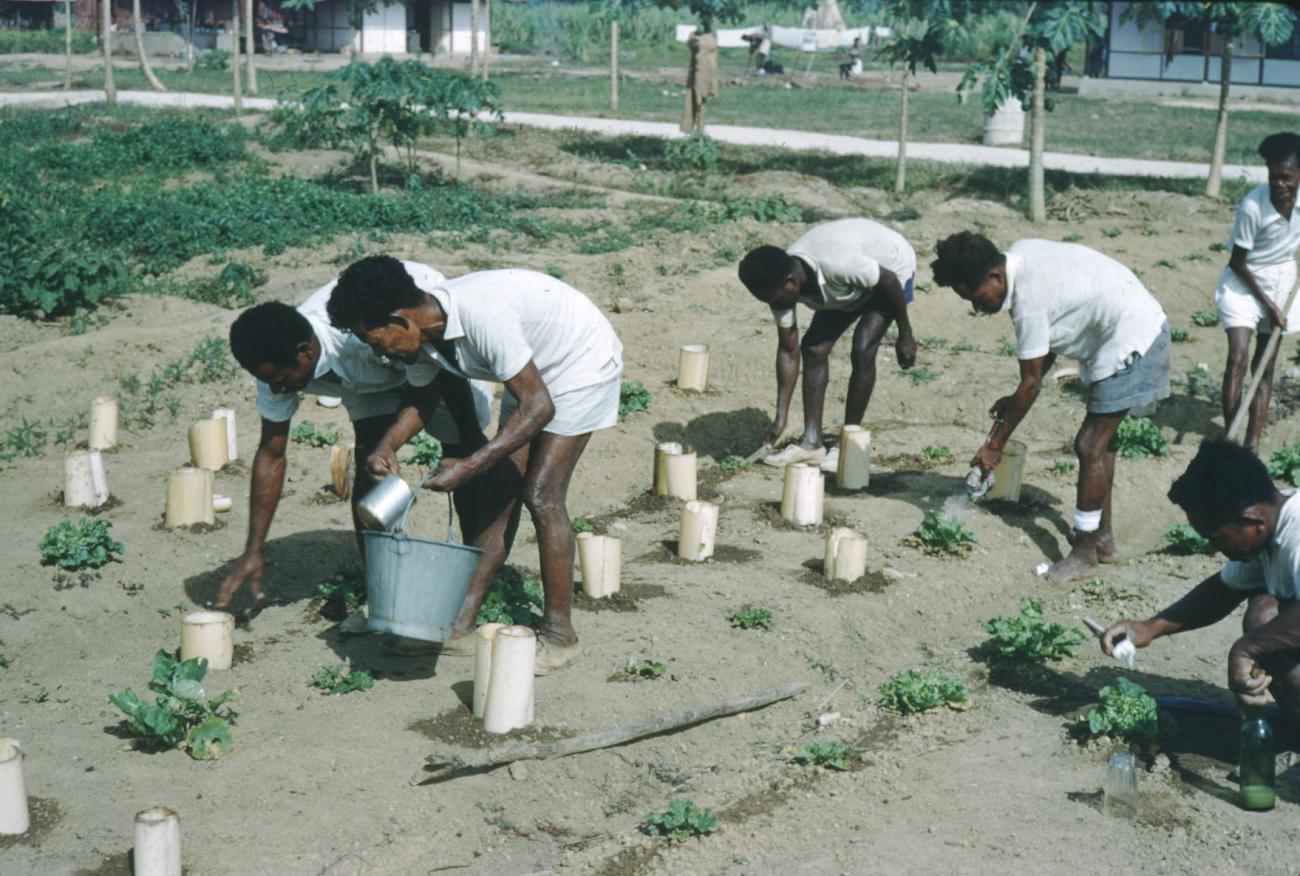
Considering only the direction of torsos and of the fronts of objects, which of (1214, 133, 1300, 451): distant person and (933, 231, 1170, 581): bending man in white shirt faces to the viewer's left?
the bending man in white shirt

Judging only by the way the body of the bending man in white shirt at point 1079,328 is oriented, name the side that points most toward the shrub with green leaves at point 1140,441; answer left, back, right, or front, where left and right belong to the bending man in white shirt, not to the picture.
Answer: right

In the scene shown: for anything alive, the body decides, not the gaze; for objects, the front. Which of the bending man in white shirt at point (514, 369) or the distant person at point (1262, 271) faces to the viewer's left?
the bending man in white shirt

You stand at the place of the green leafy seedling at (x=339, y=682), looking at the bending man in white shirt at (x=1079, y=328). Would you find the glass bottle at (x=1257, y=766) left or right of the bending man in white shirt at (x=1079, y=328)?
right

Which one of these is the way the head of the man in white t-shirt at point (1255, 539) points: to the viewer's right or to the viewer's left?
to the viewer's left

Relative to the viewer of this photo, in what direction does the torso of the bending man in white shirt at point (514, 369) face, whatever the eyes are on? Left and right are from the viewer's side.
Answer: facing to the left of the viewer

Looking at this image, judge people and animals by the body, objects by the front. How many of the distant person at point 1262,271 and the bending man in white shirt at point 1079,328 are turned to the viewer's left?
1

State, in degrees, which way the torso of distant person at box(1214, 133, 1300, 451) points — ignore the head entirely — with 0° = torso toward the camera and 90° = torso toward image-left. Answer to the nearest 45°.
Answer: approximately 315°

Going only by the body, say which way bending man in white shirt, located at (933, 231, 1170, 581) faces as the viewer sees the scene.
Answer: to the viewer's left

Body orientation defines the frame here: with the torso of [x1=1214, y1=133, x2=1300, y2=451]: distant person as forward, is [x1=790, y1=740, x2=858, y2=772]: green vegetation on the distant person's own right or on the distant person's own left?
on the distant person's own right

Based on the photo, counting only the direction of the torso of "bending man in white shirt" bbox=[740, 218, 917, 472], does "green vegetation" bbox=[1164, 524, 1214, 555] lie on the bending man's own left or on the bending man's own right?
on the bending man's own left

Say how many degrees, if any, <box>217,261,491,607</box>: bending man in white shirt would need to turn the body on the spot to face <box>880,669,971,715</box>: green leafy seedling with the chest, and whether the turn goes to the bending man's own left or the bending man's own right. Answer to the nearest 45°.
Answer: approximately 135° to the bending man's own left
